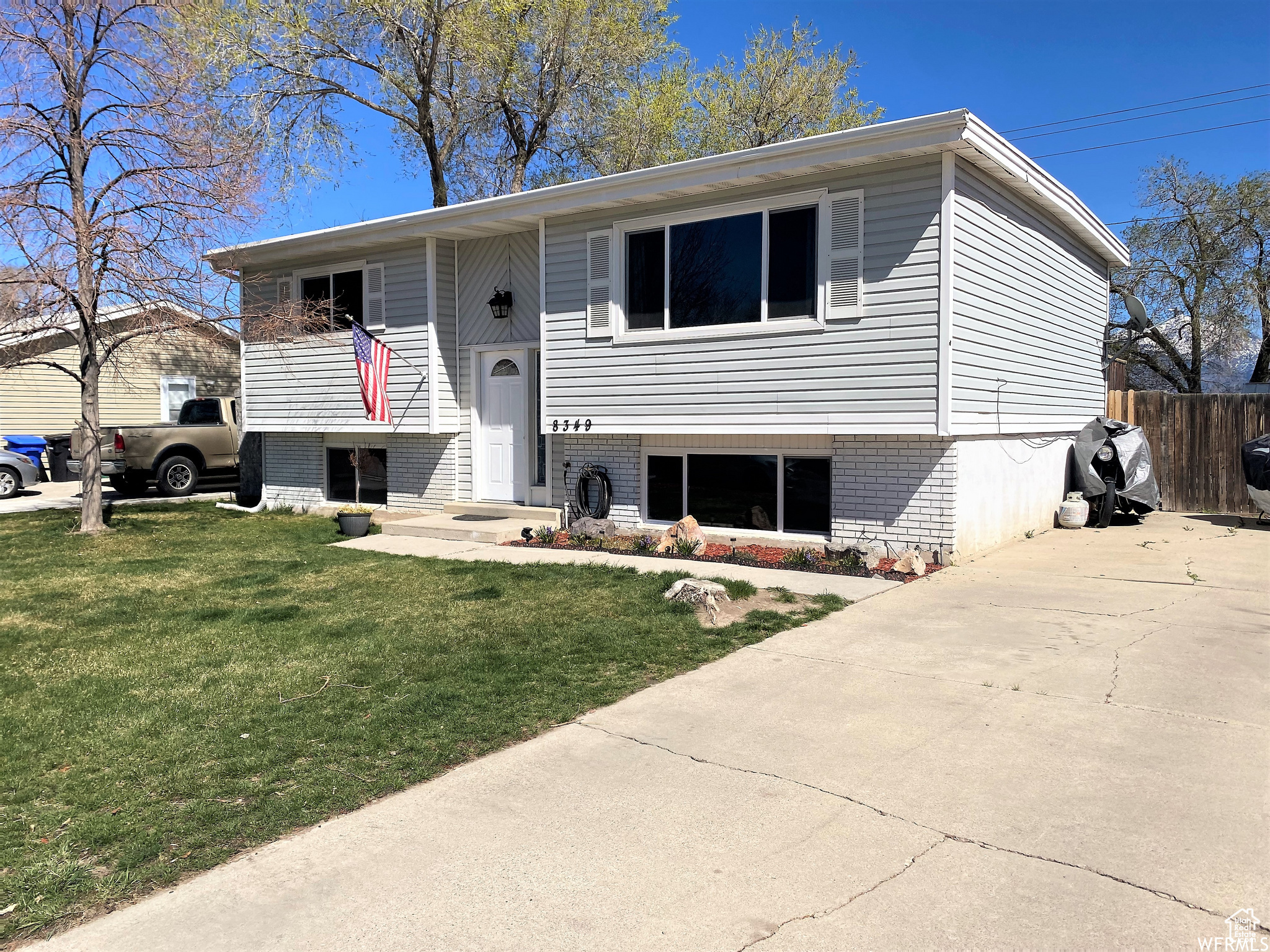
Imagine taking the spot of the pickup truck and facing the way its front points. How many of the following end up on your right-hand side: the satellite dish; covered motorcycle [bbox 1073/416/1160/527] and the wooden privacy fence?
3

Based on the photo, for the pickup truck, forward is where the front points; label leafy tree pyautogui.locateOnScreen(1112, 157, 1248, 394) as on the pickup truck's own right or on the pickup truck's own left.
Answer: on the pickup truck's own right

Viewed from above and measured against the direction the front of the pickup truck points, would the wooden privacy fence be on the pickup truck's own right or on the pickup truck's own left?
on the pickup truck's own right

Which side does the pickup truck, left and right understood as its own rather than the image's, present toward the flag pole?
right

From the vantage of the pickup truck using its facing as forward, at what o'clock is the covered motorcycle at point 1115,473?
The covered motorcycle is roughly at 3 o'clock from the pickup truck.

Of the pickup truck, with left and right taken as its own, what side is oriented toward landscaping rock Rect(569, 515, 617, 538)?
right

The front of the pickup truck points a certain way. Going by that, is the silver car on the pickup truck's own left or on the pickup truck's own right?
on the pickup truck's own left

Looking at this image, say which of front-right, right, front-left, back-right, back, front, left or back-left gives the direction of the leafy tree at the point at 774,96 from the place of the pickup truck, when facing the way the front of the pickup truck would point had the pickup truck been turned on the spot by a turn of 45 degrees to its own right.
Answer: front

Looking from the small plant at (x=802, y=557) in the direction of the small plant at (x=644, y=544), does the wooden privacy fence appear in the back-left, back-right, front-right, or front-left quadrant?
back-right
